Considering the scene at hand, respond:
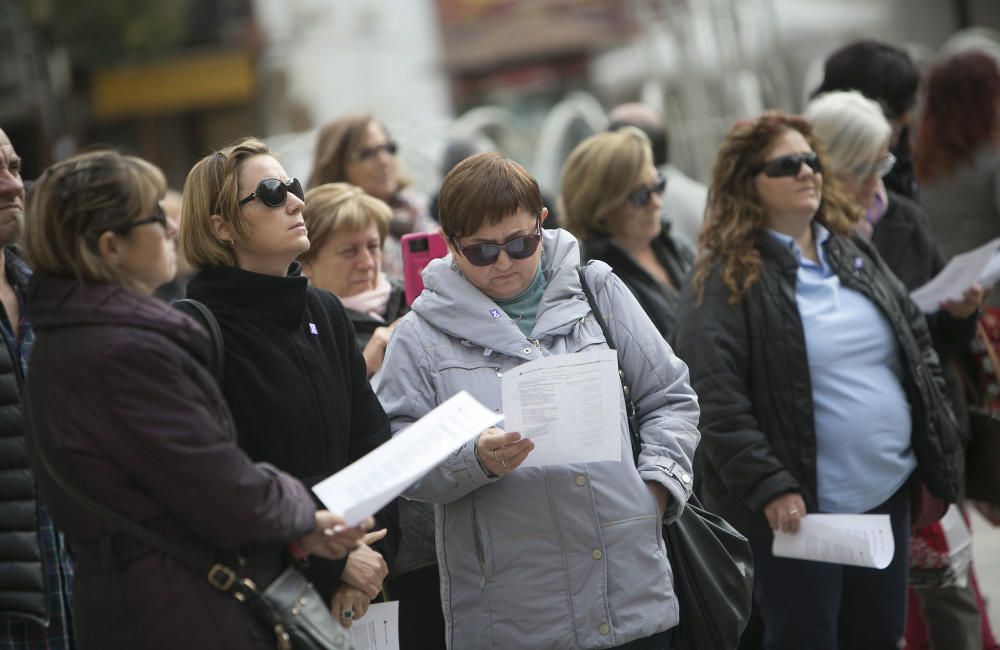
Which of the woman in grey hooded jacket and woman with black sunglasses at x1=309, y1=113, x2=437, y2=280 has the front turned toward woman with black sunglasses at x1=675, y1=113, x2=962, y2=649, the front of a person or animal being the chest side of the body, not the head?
woman with black sunglasses at x1=309, y1=113, x2=437, y2=280

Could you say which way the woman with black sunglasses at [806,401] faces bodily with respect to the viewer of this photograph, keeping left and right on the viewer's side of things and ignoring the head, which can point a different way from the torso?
facing the viewer and to the right of the viewer

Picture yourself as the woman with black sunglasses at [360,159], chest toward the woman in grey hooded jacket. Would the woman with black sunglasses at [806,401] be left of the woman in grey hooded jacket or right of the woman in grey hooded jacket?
left

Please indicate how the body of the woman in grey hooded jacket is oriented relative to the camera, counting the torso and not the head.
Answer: toward the camera

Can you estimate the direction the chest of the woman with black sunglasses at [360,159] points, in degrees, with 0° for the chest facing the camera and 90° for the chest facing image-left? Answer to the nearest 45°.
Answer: approximately 315°

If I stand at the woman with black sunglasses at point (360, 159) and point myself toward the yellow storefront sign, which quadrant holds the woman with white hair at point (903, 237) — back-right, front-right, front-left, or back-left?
back-right

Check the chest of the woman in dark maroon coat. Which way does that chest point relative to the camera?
to the viewer's right

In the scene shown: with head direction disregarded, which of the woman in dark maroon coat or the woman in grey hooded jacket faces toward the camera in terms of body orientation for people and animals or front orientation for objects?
the woman in grey hooded jacket

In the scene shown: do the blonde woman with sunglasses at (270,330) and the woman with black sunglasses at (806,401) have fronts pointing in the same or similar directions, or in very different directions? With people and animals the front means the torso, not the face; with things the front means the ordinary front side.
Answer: same or similar directions

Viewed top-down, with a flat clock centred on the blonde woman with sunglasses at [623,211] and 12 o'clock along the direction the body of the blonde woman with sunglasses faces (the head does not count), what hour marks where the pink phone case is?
The pink phone case is roughly at 3 o'clock from the blonde woman with sunglasses.

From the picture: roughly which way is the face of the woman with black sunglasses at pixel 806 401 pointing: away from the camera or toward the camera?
toward the camera

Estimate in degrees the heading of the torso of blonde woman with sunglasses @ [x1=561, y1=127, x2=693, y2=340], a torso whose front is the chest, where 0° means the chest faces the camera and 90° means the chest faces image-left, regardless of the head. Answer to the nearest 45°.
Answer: approximately 315°

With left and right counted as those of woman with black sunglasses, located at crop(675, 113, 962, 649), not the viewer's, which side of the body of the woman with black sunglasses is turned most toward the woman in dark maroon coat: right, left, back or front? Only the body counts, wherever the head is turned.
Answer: right

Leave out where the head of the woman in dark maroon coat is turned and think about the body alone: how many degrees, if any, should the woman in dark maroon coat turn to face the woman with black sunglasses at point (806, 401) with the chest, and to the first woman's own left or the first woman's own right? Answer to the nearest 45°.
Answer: approximately 45° to the first woman's own left

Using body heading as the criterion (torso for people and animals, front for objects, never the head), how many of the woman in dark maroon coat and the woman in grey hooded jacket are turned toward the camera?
1
